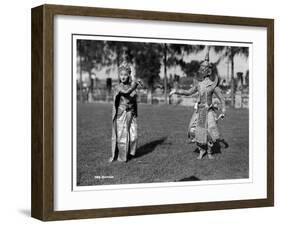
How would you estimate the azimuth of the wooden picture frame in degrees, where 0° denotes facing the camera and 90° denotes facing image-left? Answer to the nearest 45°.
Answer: approximately 315°
